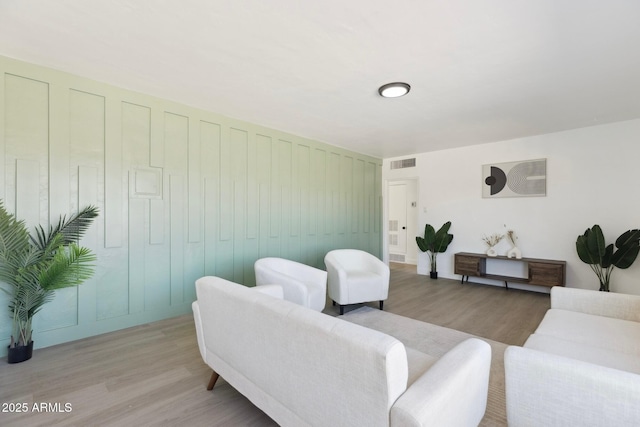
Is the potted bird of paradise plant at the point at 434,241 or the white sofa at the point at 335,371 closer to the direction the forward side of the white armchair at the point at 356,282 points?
the white sofa

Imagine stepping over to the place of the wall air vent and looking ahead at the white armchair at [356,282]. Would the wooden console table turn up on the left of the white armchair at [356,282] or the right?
left

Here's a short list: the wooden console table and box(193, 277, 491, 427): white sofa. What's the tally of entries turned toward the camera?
1

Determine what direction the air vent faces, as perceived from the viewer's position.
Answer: facing the viewer and to the left of the viewer

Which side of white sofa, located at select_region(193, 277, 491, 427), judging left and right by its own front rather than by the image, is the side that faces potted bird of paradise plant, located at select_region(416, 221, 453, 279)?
front

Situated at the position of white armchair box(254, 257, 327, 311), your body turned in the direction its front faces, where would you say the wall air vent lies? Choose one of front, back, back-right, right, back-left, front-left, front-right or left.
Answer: left

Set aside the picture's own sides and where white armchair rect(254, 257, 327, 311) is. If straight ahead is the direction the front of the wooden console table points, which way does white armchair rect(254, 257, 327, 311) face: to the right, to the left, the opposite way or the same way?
to the left

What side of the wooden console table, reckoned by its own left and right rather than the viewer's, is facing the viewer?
front

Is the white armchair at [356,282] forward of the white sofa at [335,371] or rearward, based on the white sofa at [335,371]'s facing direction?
forward

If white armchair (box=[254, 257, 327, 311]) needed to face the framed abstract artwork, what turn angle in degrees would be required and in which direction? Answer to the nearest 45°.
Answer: approximately 45° to its left

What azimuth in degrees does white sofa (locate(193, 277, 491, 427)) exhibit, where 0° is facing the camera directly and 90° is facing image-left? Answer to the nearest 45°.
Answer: approximately 225°

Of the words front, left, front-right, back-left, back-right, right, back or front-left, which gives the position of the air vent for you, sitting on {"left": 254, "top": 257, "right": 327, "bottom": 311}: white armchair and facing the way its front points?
left

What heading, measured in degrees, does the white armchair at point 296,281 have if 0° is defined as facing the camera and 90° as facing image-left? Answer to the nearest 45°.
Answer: approximately 315°

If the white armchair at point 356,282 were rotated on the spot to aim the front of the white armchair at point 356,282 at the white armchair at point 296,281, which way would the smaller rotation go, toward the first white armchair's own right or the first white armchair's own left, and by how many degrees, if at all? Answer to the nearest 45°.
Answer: approximately 90° to the first white armchair's own right
